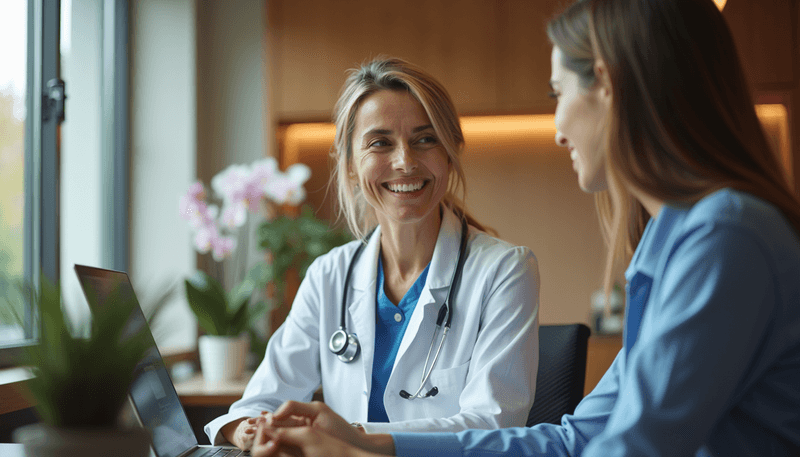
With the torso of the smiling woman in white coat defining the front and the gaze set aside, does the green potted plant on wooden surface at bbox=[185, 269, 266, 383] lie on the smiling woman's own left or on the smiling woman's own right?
on the smiling woman's own right

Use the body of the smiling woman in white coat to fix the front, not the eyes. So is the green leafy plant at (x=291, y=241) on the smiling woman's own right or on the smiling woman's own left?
on the smiling woman's own right

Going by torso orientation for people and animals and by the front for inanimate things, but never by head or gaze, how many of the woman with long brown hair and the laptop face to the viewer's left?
1

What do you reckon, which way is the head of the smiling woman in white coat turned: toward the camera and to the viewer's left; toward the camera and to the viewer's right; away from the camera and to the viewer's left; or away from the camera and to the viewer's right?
toward the camera and to the viewer's right

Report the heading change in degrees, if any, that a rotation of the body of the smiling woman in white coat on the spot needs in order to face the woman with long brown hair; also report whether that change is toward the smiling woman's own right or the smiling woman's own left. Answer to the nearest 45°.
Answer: approximately 45° to the smiling woman's own left

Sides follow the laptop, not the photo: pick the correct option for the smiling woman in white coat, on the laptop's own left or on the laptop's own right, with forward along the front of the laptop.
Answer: on the laptop's own left

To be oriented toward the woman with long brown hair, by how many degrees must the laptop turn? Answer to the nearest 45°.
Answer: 0° — it already faces them

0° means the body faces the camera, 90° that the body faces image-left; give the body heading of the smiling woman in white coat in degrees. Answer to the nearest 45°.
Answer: approximately 45°

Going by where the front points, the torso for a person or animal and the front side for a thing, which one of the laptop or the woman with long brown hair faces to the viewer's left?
the woman with long brown hair

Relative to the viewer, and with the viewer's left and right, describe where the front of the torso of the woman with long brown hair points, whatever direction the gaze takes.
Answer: facing to the left of the viewer
